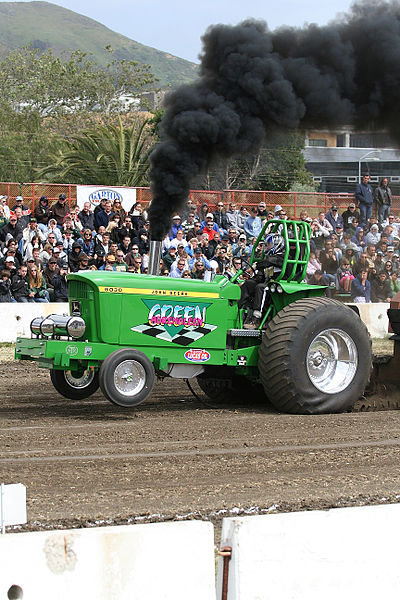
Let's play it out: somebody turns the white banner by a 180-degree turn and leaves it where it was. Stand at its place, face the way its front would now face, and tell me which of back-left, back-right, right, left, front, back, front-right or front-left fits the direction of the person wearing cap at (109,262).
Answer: back

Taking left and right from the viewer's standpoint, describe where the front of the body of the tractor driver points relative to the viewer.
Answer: facing the viewer and to the left of the viewer

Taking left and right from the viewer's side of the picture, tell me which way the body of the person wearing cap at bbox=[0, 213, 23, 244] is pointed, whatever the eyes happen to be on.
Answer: facing the viewer

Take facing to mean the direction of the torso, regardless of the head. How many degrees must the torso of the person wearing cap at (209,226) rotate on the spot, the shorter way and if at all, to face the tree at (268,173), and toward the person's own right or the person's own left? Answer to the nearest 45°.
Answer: approximately 180°

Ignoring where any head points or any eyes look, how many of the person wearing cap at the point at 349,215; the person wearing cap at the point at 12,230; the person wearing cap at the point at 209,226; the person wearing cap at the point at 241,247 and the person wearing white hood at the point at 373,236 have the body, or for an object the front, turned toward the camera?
5

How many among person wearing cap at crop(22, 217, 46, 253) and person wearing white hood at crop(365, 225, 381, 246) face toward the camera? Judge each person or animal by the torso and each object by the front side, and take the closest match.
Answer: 2

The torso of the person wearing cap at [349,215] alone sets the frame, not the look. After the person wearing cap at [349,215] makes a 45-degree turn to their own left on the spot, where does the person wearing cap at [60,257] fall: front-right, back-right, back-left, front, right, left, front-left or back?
right

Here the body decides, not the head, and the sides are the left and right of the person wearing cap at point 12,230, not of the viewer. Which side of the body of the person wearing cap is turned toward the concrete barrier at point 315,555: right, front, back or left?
front

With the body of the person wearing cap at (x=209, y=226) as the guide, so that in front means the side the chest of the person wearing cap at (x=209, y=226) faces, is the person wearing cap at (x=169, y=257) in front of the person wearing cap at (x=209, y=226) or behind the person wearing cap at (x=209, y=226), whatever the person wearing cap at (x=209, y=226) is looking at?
in front

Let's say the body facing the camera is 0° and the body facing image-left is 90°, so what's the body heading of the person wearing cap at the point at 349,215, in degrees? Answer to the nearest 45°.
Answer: approximately 0°

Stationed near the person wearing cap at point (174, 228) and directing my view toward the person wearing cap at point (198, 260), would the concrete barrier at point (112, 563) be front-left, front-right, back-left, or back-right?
front-right

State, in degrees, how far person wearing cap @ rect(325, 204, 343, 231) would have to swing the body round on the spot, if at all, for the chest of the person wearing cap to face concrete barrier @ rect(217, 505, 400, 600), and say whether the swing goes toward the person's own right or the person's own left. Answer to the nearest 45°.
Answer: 0° — they already face it

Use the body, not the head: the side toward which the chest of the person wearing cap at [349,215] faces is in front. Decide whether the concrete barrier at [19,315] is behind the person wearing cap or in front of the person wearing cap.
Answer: in front

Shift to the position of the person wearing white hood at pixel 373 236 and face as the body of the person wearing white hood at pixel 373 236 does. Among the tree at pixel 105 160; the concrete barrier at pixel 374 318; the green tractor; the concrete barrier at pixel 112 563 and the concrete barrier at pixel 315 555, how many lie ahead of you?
4

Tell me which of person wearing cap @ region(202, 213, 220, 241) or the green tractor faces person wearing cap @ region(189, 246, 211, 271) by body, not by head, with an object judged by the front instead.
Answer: person wearing cap @ region(202, 213, 220, 241)

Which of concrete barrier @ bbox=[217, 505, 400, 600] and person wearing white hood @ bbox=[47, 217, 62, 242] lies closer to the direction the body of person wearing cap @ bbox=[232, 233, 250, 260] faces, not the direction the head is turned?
the concrete barrier

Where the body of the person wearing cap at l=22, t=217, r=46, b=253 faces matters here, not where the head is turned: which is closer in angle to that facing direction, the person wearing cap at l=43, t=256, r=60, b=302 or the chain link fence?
the person wearing cap

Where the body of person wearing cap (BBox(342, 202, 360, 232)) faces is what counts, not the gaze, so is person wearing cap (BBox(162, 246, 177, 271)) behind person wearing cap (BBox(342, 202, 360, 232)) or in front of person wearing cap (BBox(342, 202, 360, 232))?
in front

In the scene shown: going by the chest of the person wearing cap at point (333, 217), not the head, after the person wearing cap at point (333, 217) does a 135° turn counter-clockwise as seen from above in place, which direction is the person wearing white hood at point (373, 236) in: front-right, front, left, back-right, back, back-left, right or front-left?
front-right
